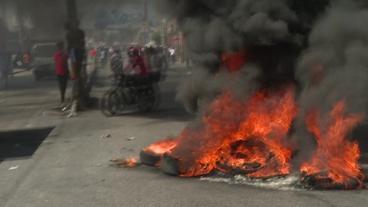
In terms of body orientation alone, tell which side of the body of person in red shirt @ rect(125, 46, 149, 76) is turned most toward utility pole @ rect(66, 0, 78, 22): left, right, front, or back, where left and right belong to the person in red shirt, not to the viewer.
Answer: right

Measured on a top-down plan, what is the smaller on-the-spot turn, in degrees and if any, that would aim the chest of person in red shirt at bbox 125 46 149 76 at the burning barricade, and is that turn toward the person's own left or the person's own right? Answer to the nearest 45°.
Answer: approximately 45° to the person's own left

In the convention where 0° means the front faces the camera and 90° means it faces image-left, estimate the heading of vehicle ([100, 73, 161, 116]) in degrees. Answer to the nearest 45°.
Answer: approximately 45°

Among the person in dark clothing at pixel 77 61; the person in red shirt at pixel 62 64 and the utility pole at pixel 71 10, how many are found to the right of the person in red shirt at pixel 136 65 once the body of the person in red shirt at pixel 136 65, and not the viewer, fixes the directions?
3

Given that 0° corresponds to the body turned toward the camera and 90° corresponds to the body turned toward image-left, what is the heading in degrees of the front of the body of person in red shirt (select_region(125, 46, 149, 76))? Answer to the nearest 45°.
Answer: approximately 45°
